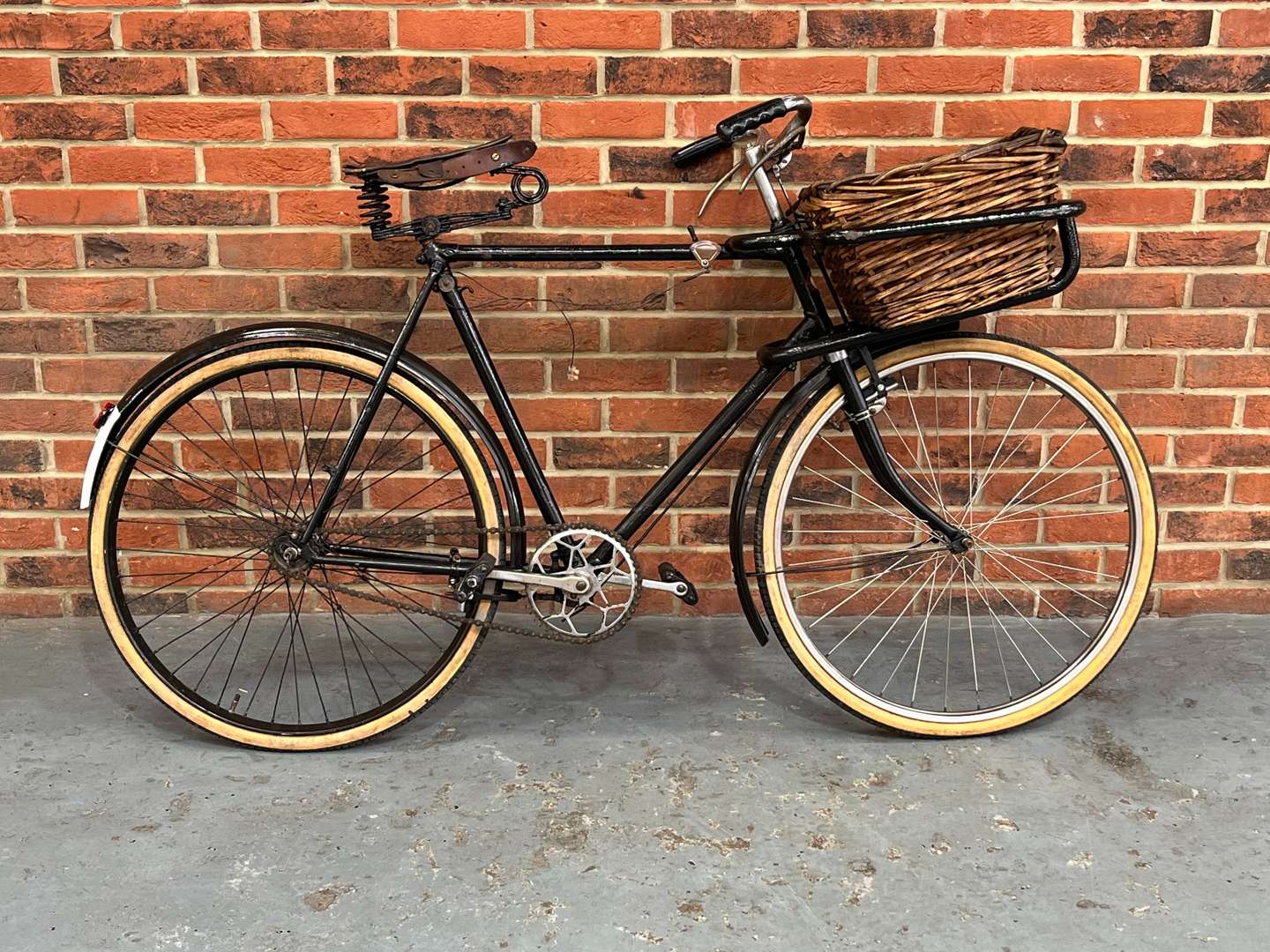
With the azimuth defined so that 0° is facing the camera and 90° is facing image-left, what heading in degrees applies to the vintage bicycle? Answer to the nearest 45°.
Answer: approximately 270°
